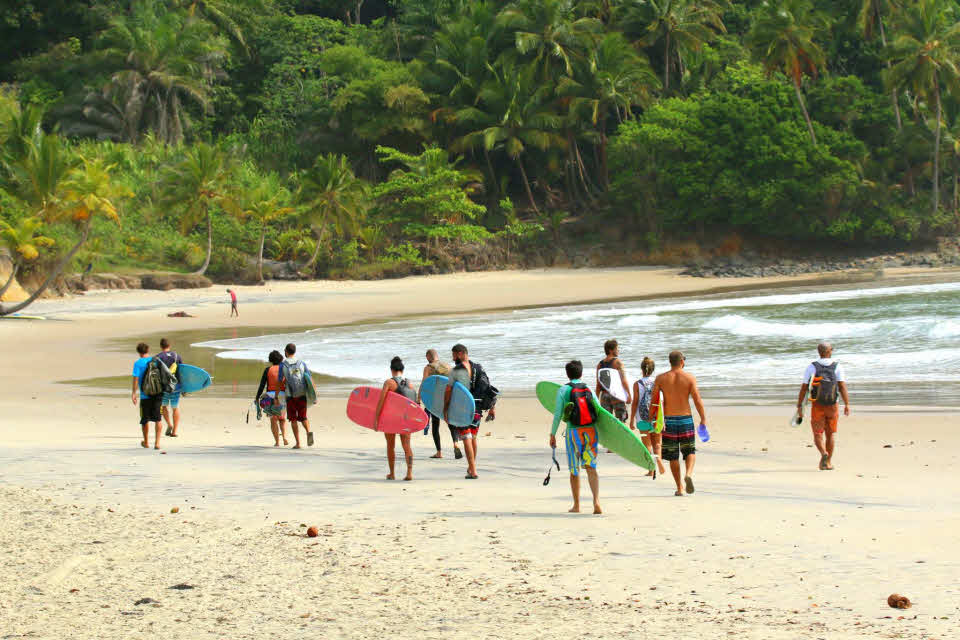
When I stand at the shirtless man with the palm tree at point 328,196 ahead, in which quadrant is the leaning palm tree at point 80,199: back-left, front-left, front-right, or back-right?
front-left

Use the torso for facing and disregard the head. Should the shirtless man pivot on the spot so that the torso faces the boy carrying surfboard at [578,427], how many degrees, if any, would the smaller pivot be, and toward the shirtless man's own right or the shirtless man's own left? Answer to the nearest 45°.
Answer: approximately 135° to the shirtless man's own left

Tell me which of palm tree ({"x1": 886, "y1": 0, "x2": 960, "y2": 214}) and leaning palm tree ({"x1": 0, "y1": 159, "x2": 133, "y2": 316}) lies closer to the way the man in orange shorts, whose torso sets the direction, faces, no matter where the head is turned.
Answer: the palm tree

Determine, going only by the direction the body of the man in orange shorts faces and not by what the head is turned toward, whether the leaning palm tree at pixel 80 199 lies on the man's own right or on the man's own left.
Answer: on the man's own left

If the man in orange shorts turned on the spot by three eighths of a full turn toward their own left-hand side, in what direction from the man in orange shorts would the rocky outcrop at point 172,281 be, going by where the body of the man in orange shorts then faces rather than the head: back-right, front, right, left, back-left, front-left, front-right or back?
right

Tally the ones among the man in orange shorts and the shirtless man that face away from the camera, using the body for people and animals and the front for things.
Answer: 2

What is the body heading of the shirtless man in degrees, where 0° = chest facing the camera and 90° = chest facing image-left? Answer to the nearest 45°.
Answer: approximately 180°

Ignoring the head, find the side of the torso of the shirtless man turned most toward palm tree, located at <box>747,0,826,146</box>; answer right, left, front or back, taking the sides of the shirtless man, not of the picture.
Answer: front

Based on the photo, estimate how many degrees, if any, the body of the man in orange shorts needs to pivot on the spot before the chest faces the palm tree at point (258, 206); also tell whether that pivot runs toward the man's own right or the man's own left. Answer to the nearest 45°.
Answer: approximately 45° to the man's own left

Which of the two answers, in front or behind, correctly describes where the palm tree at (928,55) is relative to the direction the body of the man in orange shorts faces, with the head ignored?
in front

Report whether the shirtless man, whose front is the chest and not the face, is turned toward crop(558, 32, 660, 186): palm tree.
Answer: yes

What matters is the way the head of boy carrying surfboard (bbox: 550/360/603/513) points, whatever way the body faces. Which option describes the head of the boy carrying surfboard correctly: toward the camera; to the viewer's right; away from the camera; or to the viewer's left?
away from the camera

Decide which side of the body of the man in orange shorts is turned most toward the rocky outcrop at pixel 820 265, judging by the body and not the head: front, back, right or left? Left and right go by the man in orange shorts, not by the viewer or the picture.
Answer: front

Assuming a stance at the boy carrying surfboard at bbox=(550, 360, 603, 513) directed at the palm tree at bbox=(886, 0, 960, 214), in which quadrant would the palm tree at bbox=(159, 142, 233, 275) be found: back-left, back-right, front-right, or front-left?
front-left

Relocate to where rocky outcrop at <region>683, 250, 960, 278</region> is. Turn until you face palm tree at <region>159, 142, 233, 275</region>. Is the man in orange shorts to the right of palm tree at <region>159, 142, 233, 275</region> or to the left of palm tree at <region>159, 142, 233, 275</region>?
left

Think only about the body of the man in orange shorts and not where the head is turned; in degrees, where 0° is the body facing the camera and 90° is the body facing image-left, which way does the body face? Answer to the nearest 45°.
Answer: approximately 180°

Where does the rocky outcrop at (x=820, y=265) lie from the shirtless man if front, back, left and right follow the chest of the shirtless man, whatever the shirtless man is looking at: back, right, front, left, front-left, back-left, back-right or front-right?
front
